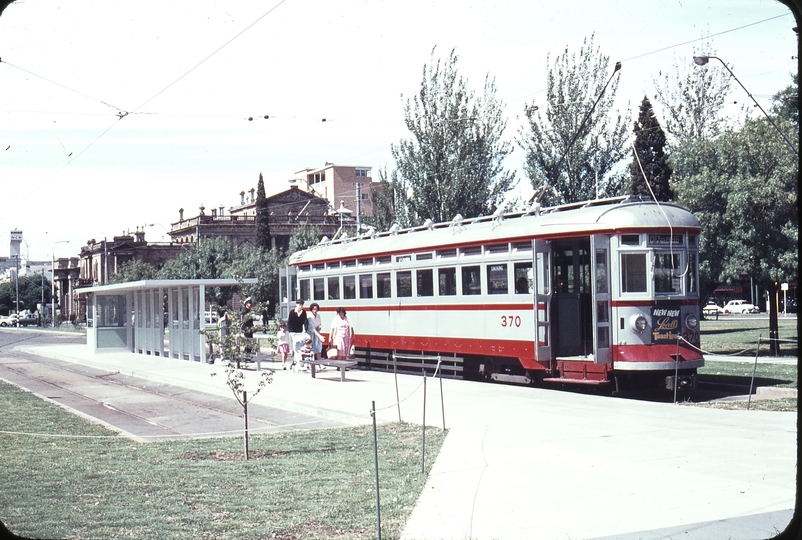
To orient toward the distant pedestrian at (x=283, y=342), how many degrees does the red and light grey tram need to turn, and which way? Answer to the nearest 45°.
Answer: approximately 180°

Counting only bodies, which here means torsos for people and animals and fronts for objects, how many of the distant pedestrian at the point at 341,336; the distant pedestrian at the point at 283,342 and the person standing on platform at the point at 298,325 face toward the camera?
3

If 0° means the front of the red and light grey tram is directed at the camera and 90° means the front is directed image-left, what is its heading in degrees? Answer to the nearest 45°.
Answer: approximately 315°

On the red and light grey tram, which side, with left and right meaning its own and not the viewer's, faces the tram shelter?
back

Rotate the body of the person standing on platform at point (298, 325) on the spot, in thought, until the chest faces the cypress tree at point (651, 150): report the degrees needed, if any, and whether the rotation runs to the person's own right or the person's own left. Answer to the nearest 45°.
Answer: approximately 135° to the person's own left

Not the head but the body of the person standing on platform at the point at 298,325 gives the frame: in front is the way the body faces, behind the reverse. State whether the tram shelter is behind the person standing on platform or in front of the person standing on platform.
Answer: behind

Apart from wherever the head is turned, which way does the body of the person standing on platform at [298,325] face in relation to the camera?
toward the camera

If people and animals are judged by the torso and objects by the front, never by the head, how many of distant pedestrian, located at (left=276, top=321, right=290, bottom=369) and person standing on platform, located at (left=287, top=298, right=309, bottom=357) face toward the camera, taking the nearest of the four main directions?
2

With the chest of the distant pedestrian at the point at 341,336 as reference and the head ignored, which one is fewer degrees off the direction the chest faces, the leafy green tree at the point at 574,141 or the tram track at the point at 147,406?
the tram track

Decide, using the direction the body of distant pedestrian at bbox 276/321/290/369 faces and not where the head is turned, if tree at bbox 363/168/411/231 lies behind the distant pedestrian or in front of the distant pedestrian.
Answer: behind

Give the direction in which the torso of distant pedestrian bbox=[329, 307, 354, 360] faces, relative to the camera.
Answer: toward the camera
